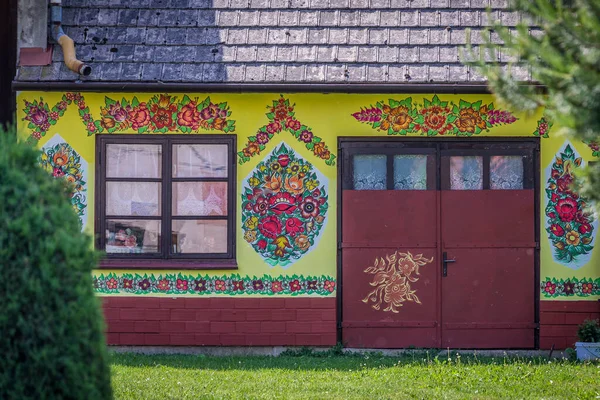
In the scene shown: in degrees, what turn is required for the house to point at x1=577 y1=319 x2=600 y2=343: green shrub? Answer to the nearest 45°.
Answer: approximately 90° to its left

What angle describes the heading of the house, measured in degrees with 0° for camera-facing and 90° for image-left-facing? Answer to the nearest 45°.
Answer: approximately 0°

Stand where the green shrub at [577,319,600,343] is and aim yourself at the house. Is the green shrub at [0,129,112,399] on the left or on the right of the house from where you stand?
left

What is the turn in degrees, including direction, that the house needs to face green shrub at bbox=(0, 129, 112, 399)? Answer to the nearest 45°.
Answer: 0° — it already faces it
